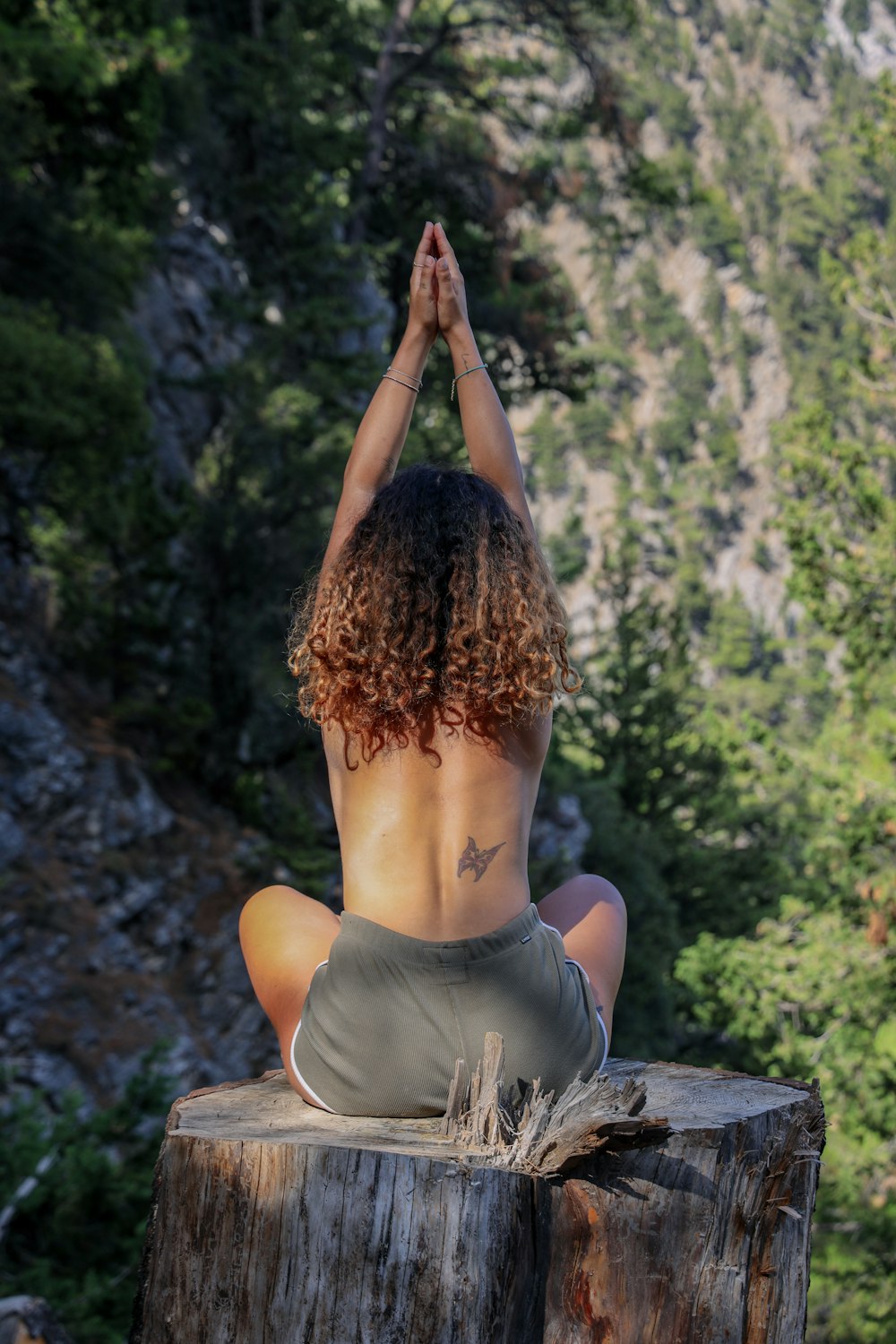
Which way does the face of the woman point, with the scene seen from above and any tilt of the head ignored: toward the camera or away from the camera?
away from the camera

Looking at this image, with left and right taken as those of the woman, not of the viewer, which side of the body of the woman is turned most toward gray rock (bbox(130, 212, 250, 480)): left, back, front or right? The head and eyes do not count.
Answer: front

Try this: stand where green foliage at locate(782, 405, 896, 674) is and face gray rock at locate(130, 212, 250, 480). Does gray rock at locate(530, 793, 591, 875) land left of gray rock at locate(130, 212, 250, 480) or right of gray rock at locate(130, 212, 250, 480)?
right

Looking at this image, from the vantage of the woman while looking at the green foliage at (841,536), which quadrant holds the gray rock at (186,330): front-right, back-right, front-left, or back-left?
front-left

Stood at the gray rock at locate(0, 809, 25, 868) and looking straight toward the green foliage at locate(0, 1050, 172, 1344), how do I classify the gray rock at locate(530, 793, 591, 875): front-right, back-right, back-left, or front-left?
back-left

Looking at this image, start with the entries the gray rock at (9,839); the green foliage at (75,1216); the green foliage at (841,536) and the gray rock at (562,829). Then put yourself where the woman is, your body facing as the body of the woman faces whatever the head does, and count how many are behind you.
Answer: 0

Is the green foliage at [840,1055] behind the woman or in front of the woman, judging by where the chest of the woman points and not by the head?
in front

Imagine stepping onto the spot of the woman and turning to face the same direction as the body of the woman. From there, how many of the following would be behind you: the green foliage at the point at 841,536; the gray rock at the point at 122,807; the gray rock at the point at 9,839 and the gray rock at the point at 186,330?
0

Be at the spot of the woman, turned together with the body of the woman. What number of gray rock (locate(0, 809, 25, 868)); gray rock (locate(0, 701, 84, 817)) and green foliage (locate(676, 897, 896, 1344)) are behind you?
0

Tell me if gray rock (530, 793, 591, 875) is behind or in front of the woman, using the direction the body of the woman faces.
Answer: in front

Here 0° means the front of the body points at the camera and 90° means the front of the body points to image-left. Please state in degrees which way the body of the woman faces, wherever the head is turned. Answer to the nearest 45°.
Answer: approximately 180°
